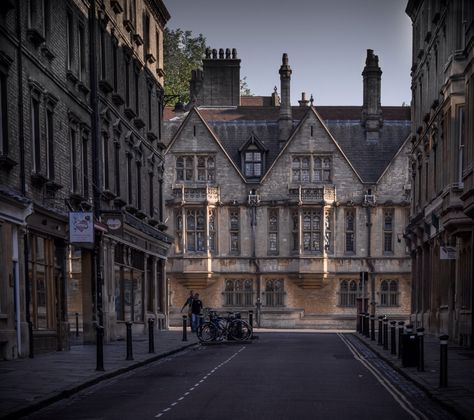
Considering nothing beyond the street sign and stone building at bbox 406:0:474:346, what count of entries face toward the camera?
1

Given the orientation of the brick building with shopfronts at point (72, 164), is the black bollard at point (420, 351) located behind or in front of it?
in front

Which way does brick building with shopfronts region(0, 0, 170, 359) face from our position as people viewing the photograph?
facing the viewer and to the right of the viewer

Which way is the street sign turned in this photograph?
toward the camera

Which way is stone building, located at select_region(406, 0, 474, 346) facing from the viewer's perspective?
to the viewer's left

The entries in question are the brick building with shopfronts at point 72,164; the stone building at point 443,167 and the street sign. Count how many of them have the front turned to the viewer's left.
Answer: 1

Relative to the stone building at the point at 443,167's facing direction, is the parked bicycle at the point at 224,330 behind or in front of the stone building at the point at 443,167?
in front

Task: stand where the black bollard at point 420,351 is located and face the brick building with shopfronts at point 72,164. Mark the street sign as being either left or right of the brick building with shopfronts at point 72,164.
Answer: right

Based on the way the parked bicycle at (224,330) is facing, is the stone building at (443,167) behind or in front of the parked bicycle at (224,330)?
behind
